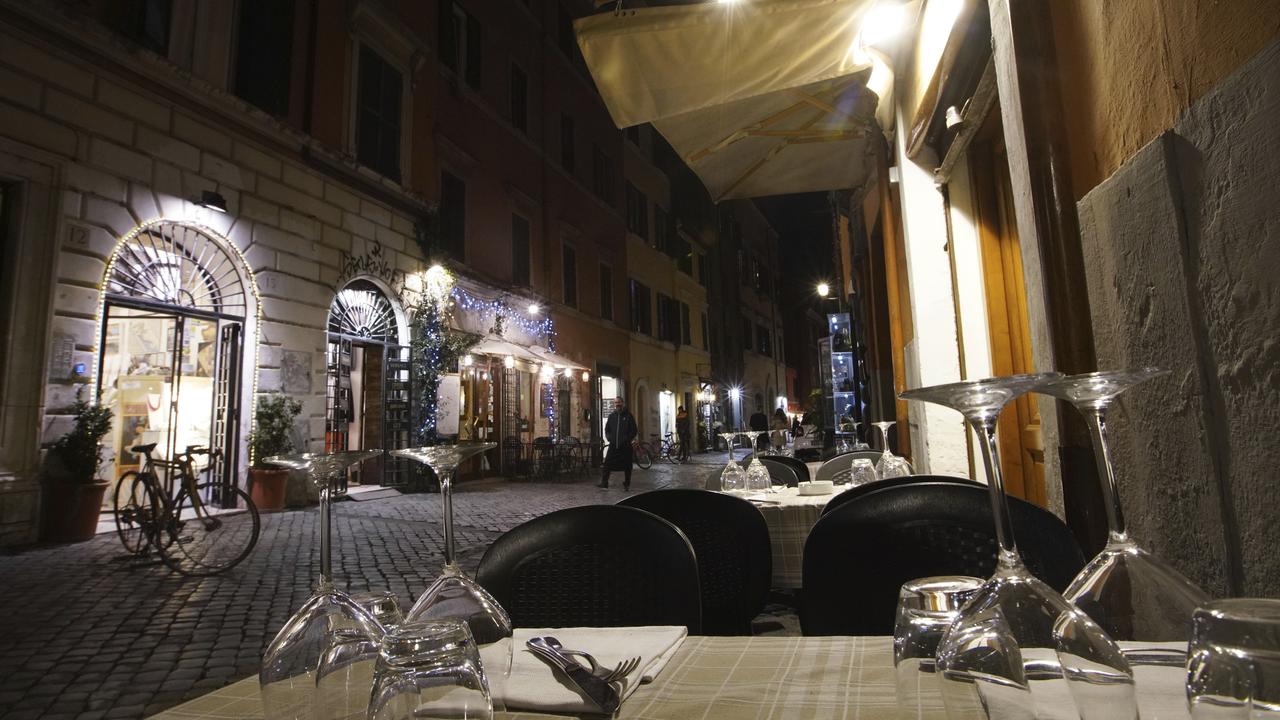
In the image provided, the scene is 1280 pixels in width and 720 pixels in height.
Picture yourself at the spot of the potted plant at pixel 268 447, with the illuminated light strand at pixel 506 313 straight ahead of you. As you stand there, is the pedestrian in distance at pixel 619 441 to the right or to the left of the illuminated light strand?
right

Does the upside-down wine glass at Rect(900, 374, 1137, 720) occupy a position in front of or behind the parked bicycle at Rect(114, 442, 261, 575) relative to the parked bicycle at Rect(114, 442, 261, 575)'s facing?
in front

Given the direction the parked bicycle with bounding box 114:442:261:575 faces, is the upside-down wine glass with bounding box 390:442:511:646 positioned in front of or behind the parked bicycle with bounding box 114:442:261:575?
in front

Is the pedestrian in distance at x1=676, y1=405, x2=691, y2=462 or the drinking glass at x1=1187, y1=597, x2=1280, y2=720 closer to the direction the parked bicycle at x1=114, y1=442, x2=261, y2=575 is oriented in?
the drinking glass

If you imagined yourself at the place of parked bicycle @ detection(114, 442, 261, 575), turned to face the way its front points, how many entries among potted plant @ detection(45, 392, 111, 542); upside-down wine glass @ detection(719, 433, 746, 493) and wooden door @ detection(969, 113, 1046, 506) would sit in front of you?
2

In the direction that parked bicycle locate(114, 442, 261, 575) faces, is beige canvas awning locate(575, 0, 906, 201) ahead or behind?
ahead

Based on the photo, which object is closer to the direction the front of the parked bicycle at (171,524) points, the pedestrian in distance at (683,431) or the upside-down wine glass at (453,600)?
the upside-down wine glass
